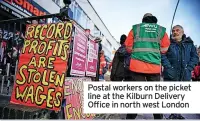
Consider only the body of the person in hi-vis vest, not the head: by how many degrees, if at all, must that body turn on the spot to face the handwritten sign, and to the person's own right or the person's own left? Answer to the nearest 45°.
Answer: approximately 135° to the person's own left

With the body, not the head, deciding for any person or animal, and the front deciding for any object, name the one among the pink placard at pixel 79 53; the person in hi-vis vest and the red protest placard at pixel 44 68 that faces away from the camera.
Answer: the person in hi-vis vest

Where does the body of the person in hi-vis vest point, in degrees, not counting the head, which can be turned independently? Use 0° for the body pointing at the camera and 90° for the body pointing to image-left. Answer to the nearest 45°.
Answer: approximately 180°

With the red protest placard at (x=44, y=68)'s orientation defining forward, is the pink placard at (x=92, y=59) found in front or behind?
behind

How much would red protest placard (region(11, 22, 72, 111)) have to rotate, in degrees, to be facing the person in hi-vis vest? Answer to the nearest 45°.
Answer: approximately 90° to its left

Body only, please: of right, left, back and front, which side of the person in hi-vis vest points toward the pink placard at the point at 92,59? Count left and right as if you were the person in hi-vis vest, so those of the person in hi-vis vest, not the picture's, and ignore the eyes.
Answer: left

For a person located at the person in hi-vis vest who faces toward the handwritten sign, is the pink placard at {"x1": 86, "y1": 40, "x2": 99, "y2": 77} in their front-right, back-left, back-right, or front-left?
front-right

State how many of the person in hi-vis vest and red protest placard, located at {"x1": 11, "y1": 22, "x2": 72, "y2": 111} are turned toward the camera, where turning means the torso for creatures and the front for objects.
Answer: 1

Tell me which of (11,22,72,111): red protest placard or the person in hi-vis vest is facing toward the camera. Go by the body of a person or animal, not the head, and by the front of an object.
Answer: the red protest placard

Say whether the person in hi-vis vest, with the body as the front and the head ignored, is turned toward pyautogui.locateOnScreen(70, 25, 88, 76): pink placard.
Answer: no

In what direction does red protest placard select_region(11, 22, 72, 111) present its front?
toward the camera

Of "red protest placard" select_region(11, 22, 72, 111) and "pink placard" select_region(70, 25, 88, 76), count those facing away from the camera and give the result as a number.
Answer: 0

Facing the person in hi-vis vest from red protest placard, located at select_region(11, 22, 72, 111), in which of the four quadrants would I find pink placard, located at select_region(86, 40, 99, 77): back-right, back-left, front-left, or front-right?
front-left

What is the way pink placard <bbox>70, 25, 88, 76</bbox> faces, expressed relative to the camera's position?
facing the viewer and to the right of the viewer
